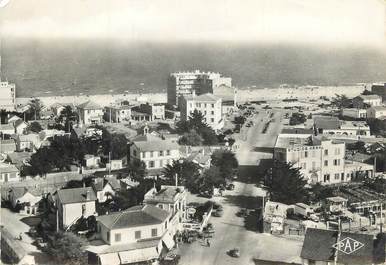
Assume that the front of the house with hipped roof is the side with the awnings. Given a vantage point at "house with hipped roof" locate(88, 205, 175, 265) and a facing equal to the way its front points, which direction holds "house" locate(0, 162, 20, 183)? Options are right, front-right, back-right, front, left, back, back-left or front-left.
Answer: back-right

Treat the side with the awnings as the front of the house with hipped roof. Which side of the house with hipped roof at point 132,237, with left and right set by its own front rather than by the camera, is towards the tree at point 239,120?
back

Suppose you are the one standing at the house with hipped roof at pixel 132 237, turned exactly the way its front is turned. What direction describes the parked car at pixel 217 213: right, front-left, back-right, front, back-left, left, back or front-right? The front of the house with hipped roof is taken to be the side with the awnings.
back-left

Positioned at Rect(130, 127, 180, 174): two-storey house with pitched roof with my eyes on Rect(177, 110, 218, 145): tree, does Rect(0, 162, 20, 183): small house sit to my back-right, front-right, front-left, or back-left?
back-left

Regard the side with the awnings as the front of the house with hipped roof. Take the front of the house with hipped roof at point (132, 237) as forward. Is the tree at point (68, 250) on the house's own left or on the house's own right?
on the house's own right

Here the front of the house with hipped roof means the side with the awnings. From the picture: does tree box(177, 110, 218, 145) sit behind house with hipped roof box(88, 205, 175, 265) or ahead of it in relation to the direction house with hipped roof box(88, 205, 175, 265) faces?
behind

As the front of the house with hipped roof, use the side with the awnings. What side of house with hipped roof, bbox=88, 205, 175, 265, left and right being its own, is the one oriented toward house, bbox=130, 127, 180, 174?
back
